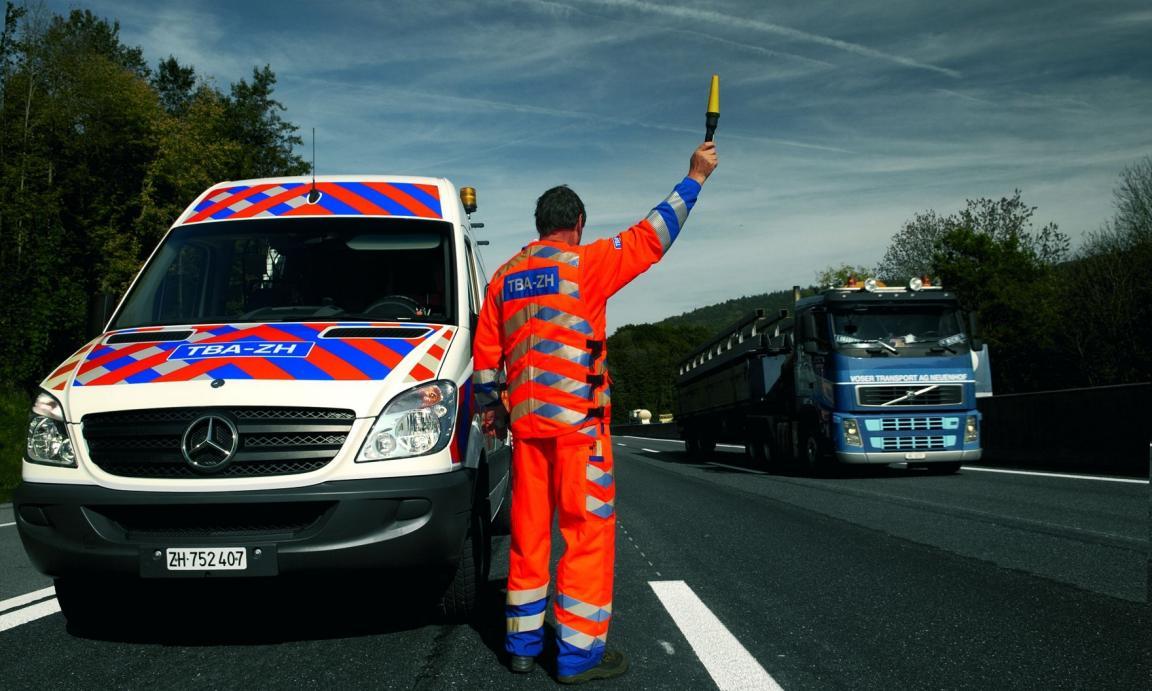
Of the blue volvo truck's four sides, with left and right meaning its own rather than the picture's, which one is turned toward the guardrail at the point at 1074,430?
left

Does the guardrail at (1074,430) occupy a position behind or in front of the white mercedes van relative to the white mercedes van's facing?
behind

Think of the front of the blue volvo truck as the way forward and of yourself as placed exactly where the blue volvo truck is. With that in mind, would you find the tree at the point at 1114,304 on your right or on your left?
on your left

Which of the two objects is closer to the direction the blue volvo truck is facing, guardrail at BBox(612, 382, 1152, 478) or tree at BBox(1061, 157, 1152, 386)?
the guardrail

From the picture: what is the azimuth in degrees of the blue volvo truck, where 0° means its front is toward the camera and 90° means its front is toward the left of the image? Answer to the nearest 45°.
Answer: approximately 315°

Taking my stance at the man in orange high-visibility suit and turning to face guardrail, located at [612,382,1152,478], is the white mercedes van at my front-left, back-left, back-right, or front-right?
front-left

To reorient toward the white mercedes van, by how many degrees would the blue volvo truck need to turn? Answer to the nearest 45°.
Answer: approximately 45° to its right
